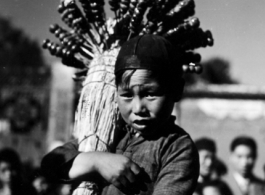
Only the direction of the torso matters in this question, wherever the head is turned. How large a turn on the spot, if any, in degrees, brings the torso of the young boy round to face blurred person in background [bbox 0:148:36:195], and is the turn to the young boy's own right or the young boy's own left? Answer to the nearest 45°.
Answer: approximately 90° to the young boy's own right

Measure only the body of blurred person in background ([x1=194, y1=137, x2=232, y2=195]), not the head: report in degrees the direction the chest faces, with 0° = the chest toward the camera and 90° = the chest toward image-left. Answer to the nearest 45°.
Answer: approximately 45°

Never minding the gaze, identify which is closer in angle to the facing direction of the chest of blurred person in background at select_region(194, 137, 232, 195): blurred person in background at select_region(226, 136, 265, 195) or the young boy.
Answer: the young boy
